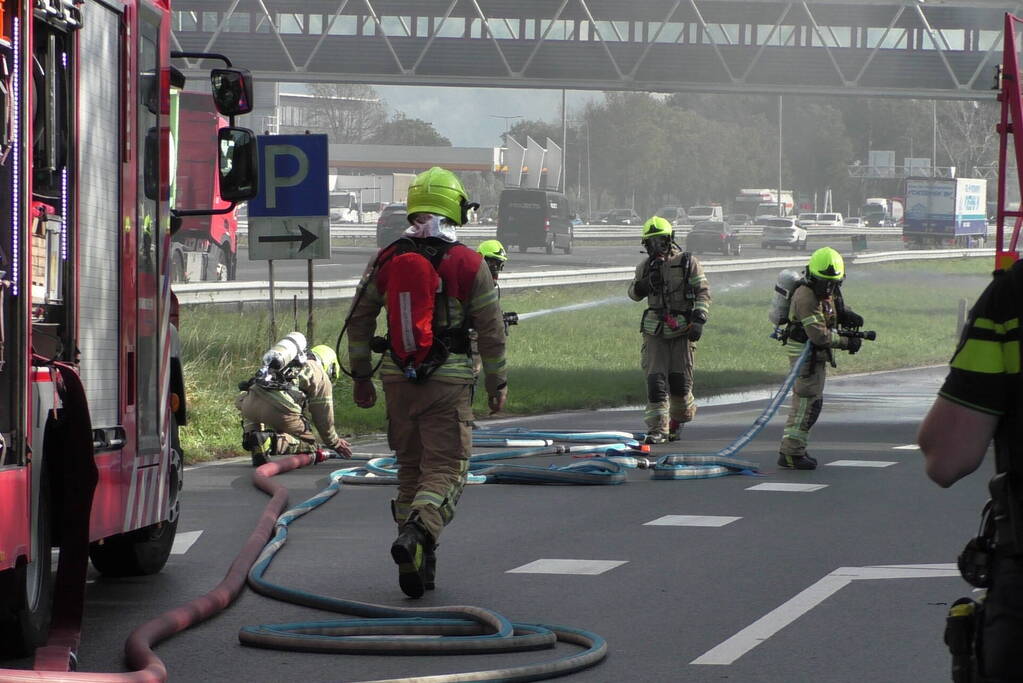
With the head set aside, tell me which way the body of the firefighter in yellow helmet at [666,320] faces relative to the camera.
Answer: toward the camera

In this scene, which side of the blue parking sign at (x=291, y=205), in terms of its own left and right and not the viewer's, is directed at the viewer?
front

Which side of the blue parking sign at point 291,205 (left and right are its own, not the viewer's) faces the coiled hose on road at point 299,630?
front

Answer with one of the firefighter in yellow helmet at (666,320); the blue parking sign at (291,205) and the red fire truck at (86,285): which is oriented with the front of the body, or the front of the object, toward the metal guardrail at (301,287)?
the red fire truck

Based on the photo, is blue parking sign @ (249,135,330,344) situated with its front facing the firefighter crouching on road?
yes

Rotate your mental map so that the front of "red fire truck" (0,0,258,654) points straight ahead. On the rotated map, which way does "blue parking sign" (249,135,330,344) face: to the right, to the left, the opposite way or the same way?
the opposite way

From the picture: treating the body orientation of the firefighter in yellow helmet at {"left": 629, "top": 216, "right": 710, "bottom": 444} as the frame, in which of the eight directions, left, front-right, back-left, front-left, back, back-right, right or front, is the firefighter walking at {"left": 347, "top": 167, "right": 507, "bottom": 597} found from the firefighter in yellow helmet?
front

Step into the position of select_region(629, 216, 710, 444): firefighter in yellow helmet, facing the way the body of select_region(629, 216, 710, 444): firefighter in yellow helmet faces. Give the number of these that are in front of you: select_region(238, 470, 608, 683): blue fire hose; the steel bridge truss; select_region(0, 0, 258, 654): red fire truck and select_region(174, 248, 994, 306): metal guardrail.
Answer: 2

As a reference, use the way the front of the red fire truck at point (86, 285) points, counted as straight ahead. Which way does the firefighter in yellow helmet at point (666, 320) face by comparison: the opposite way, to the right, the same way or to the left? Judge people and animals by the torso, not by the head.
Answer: the opposite way

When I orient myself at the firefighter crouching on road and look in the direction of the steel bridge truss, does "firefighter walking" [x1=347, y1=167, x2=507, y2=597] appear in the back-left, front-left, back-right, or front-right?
back-right

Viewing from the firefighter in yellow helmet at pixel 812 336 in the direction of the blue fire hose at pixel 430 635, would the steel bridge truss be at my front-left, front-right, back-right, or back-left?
back-right

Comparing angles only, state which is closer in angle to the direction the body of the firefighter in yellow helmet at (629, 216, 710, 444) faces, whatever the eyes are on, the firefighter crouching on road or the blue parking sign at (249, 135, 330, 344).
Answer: the firefighter crouching on road

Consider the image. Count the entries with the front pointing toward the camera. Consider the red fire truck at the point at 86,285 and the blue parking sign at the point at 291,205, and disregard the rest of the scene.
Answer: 1

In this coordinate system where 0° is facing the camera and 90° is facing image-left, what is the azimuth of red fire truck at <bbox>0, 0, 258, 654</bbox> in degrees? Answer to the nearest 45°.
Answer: approximately 180°
